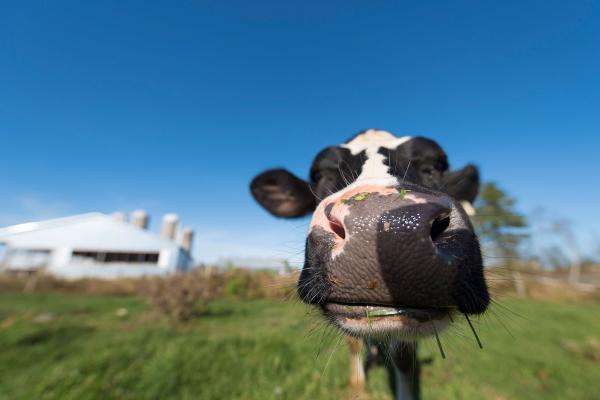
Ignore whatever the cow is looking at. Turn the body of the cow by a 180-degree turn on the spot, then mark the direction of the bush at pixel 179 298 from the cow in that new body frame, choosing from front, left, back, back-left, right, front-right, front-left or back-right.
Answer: front-left

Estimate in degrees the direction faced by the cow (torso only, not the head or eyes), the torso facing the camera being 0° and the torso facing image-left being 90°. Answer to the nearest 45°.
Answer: approximately 0°

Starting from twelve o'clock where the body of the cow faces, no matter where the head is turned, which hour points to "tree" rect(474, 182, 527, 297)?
The tree is roughly at 7 o'clock from the cow.
